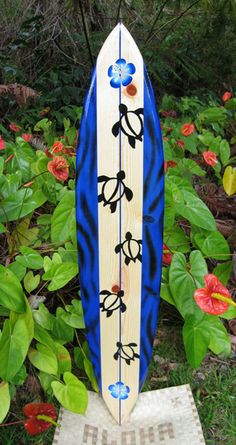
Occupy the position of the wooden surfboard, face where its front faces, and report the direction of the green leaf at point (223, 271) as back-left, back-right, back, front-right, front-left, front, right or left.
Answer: back-left

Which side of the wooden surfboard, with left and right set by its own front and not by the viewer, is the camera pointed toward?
front

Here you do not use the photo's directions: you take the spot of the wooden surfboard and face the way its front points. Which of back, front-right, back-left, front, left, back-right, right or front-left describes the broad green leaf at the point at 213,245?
back-left
